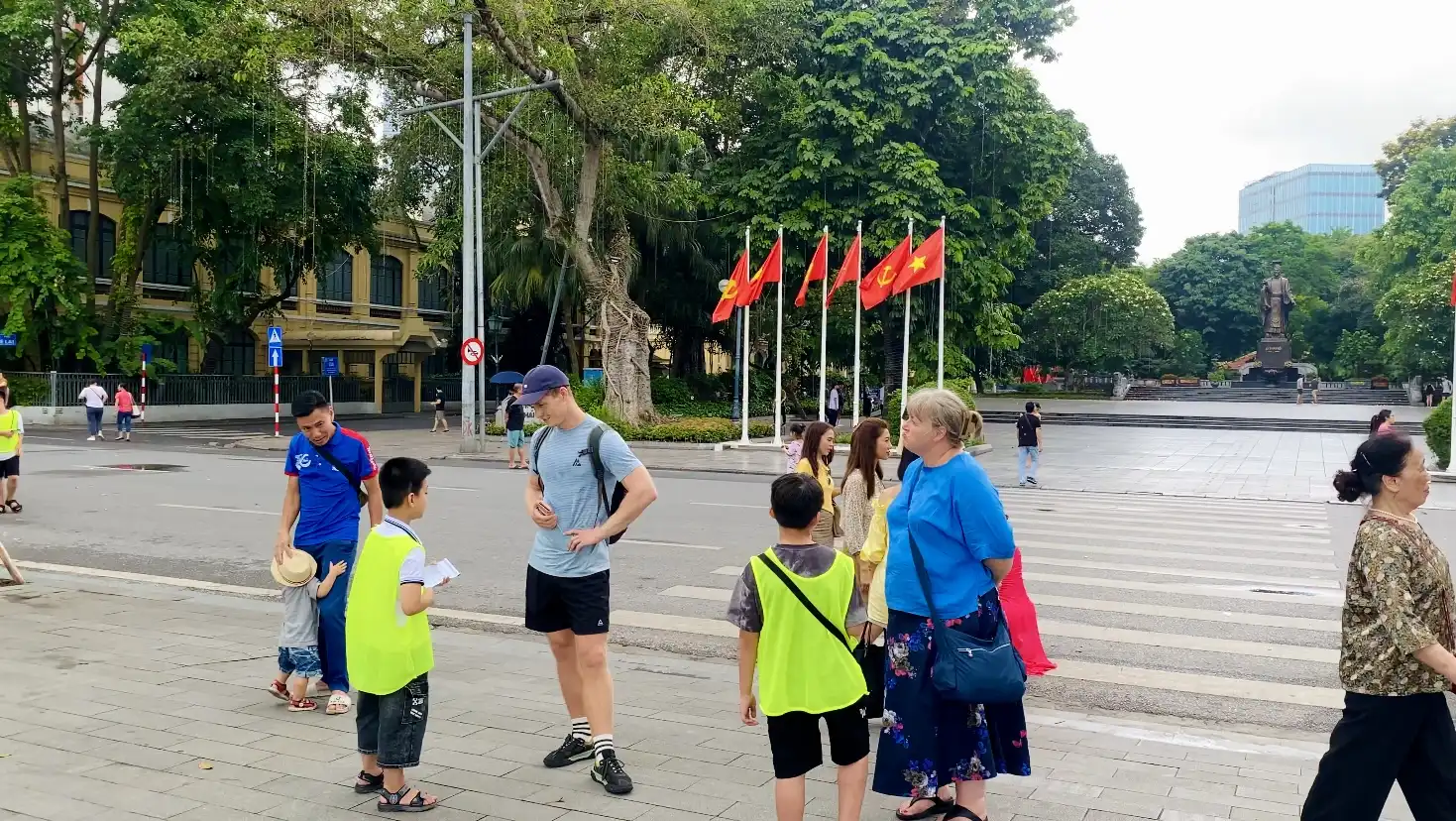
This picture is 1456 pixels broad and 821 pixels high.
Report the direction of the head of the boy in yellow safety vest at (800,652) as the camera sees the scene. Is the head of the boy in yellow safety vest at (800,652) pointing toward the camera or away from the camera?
away from the camera

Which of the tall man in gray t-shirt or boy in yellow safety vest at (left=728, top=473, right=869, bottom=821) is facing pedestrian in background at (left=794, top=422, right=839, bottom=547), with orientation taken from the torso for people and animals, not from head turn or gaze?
the boy in yellow safety vest

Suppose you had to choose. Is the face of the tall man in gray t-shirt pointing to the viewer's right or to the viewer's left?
to the viewer's left

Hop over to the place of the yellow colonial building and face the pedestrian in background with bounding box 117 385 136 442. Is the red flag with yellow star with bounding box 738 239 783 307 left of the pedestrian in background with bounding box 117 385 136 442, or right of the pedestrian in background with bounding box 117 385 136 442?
left

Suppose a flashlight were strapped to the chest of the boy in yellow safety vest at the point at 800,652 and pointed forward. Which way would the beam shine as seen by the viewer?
away from the camera

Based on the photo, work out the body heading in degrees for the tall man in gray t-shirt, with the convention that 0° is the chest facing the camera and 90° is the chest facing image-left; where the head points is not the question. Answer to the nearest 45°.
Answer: approximately 45°
